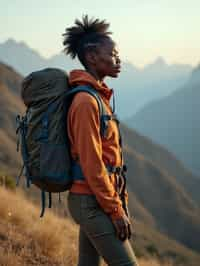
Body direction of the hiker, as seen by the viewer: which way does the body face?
to the viewer's right
